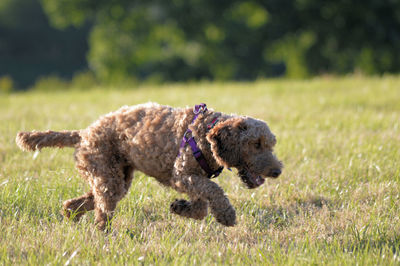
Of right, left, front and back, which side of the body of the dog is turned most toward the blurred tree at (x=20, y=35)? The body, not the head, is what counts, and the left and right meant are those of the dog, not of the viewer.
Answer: left

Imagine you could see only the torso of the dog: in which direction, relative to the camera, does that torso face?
to the viewer's right
